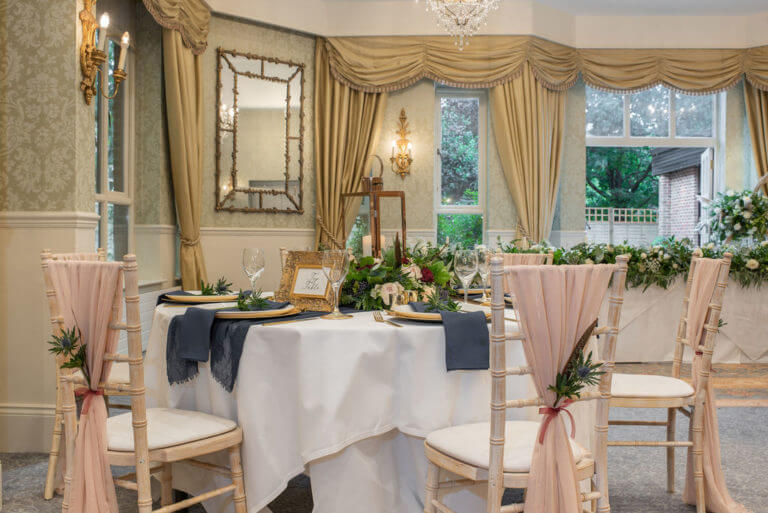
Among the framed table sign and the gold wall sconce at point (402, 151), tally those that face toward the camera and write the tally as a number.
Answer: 2

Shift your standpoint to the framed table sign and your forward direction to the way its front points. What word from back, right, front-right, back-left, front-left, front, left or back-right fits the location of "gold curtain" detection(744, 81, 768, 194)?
back-left

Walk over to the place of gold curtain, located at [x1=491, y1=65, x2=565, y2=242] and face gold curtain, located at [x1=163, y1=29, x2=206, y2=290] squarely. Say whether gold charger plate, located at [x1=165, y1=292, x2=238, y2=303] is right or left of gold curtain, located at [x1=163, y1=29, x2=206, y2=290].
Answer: left

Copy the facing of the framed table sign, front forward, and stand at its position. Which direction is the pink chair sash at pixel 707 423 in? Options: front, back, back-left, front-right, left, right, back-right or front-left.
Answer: left

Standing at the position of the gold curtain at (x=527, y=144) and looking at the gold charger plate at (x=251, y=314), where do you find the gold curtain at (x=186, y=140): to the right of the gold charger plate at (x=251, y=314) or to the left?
right

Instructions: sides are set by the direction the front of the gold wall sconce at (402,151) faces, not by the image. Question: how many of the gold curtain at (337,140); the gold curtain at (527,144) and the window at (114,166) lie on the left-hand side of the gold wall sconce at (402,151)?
1

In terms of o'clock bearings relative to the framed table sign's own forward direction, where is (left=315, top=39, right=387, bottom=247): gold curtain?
The gold curtain is roughly at 6 o'clock from the framed table sign.

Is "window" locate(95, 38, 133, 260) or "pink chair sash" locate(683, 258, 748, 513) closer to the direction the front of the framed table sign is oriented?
the pink chair sash

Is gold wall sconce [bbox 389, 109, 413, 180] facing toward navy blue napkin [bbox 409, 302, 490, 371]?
yes

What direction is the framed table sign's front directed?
toward the camera
